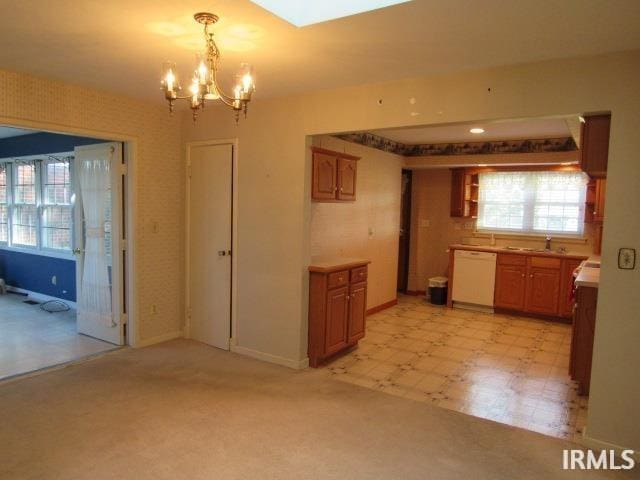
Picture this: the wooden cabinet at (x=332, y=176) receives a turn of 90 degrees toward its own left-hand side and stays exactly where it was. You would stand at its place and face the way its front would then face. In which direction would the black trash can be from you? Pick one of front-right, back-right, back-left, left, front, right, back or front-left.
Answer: front

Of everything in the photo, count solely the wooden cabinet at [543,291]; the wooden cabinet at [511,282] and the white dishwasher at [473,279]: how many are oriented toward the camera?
3

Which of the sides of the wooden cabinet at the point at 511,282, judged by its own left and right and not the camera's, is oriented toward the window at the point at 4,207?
right

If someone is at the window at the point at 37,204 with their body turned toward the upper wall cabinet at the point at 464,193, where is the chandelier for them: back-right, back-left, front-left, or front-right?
front-right

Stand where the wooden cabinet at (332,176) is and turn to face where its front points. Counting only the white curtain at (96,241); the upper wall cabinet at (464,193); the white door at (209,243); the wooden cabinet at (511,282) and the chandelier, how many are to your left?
2

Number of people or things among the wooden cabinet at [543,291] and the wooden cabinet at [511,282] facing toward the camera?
2

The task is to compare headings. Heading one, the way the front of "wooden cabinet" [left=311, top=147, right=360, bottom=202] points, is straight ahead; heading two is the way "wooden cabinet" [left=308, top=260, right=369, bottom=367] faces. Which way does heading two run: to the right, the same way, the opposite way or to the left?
the same way

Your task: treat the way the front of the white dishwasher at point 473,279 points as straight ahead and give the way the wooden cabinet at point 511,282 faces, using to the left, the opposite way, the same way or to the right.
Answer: the same way

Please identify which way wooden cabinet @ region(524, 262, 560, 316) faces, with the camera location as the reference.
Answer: facing the viewer

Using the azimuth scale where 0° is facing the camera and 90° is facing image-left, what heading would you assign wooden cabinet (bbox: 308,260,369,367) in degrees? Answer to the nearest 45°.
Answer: approximately 315°

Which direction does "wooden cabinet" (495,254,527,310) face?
toward the camera

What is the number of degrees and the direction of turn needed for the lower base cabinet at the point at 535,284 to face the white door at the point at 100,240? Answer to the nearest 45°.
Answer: approximately 45° to its right

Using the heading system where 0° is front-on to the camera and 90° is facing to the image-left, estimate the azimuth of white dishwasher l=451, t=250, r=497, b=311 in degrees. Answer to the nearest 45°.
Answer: approximately 0°

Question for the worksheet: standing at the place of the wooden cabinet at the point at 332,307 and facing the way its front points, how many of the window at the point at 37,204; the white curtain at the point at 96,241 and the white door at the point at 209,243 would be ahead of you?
0

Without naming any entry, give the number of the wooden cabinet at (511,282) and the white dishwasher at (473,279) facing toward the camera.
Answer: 2

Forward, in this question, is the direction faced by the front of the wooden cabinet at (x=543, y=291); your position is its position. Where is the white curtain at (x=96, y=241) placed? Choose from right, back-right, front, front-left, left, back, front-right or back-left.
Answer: front-right
